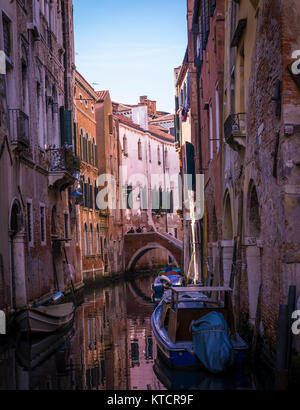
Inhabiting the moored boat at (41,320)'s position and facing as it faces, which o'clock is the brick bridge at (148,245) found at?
The brick bridge is roughly at 5 o'clock from the moored boat.

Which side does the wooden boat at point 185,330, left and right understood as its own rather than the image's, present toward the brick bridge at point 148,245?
front

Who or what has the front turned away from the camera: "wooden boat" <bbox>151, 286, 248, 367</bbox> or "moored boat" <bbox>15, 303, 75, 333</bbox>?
the wooden boat

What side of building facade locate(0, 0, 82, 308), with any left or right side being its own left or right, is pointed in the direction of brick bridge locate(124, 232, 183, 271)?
left

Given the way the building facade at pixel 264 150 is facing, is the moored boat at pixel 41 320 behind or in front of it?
in front

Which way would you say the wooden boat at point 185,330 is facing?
away from the camera

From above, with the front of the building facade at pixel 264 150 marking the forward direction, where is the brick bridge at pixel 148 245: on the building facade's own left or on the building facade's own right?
on the building facade's own right

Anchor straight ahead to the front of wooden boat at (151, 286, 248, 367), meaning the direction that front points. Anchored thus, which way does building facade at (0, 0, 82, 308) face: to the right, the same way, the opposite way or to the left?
to the right

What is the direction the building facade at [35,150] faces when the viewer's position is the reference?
facing to the right of the viewer

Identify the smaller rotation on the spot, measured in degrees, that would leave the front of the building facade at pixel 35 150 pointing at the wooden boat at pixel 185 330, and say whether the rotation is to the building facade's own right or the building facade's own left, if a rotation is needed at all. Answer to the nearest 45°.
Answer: approximately 90° to the building facade's own right

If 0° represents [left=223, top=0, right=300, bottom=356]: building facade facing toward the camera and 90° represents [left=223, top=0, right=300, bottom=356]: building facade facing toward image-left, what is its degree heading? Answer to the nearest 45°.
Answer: approximately 90°

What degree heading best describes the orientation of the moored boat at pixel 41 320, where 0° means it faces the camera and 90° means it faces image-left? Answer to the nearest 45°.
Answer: approximately 45°

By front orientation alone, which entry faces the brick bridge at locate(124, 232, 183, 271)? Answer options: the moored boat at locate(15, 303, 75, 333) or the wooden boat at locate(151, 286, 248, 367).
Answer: the wooden boat

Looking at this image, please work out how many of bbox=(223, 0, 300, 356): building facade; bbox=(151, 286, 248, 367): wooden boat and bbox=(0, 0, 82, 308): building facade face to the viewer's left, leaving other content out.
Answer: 1
